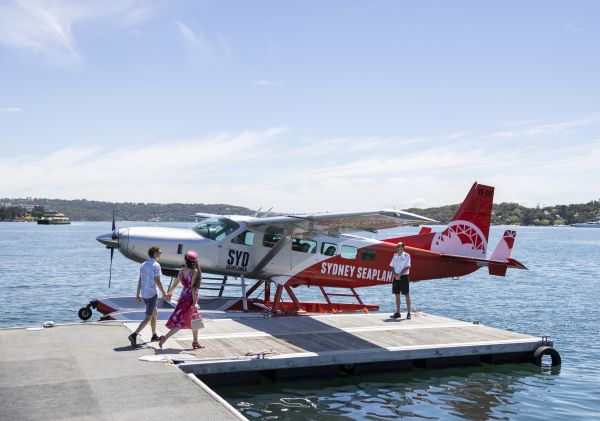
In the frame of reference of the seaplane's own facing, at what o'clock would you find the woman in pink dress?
The woman in pink dress is roughly at 11 o'clock from the seaplane.

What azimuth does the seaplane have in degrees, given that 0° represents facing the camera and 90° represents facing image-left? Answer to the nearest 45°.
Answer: approximately 45°

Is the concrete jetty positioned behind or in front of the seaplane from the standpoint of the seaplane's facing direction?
in front

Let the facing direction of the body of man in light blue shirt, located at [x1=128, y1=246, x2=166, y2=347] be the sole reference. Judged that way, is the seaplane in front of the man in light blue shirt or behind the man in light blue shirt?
in front
